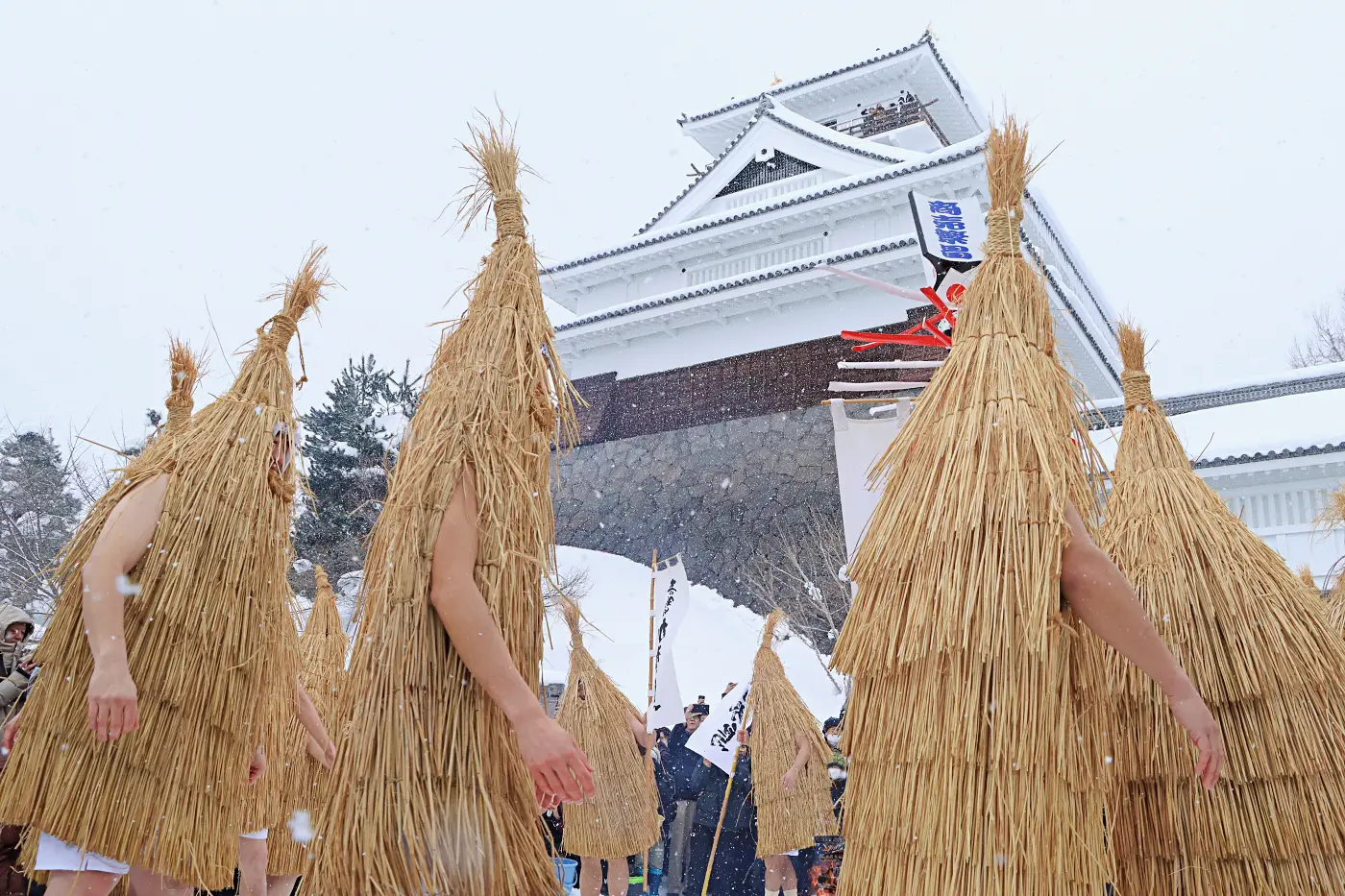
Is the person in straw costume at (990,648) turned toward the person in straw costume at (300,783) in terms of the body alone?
no

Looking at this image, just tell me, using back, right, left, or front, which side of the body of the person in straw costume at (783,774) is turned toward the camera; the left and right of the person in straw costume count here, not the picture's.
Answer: left

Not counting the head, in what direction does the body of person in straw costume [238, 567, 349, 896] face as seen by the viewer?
to the viewer's right

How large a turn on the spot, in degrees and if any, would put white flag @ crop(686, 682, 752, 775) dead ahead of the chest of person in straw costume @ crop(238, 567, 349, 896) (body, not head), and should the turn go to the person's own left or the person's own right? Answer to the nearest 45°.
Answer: approximately 45° to the person's own left

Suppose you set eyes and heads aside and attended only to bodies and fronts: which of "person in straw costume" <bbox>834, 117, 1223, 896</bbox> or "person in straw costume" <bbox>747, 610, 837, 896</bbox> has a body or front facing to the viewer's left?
"person in straw costume" <bbox>747, 610, 837, 896</bbox>

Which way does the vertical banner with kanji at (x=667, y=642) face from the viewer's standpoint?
toward the camera

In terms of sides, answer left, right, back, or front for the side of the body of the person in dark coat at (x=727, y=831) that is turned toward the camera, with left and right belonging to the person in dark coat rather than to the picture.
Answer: front

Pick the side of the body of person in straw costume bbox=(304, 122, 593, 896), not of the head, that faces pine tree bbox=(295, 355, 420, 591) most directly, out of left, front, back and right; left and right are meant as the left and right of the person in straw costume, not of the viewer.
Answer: left

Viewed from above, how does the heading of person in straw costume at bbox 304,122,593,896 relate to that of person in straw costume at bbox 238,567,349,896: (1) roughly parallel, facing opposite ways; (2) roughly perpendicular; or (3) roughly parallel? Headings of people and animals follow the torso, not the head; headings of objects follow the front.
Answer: roughly parallel

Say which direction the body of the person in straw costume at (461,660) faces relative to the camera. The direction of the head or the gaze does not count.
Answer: to the viewer's right

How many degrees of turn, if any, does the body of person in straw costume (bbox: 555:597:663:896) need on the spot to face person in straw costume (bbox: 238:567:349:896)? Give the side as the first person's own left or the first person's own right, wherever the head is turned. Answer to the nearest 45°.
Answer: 0° — they already face them

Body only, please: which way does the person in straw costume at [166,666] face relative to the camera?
to the viewer's right

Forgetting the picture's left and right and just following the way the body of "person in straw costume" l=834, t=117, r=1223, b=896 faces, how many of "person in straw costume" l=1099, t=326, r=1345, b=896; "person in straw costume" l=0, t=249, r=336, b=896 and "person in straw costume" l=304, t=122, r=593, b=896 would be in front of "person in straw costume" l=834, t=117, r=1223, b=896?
1
